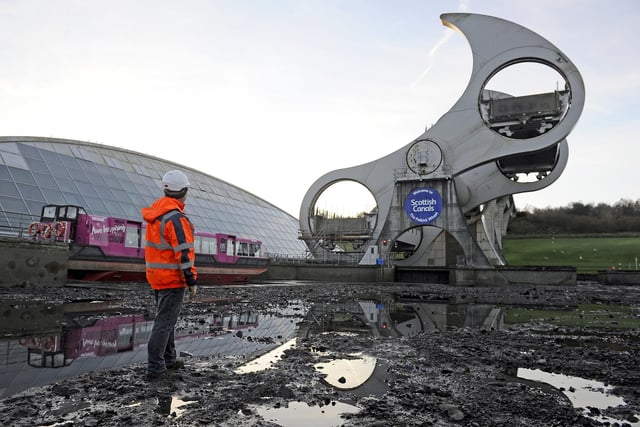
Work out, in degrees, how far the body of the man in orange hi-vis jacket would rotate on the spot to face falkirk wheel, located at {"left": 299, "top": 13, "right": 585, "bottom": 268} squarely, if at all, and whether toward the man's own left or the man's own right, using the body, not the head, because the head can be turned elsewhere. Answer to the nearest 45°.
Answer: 0° — they already face it

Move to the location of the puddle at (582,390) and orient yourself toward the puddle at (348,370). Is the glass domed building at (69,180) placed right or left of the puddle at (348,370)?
right

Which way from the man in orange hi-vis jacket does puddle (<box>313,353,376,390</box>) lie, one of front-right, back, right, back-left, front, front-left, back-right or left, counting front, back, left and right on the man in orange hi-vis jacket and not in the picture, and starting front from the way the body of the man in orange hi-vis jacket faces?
front-right

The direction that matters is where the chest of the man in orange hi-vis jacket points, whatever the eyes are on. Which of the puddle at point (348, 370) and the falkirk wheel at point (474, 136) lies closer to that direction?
the falkirk wheel

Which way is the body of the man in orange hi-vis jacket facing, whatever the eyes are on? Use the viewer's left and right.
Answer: facing away from the viewer and to the right of the viewer

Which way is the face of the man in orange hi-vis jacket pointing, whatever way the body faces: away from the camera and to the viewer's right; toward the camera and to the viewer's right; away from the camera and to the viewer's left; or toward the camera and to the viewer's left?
away from the camera and to the viewer's right

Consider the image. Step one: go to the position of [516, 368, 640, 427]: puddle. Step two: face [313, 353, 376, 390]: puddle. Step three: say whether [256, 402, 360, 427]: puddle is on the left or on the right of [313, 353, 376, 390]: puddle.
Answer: left

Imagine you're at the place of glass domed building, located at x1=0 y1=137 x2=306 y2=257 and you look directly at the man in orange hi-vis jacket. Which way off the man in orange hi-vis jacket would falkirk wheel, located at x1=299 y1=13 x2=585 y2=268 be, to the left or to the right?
left

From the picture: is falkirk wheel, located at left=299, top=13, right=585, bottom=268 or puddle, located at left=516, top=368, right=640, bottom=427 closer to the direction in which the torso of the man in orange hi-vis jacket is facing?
the falkirk wheel

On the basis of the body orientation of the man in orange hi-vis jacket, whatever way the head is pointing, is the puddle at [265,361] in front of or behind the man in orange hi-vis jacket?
in front

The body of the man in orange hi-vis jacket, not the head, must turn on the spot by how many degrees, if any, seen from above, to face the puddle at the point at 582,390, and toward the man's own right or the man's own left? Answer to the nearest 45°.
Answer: approximately 90° to the man's own right

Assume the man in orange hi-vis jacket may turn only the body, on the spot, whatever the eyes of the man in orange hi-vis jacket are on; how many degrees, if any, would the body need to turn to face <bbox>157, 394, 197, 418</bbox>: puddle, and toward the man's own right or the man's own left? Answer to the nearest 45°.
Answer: approximately 135° to the man's own right

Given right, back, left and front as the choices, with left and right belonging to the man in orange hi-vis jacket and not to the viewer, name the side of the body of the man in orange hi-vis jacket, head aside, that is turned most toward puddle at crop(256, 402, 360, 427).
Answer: right
